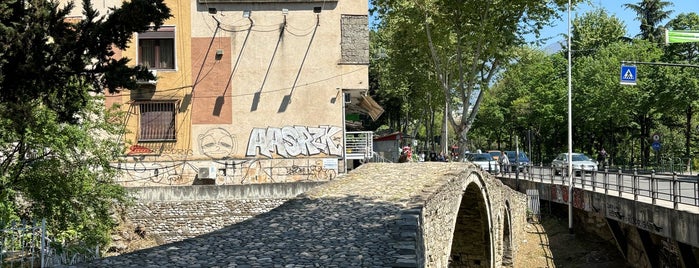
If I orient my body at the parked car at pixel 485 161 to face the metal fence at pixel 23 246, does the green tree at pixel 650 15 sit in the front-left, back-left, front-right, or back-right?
back-left

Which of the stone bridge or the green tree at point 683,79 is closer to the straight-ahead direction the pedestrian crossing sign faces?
the stone bridge

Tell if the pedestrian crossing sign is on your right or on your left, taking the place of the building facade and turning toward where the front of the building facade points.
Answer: on your left

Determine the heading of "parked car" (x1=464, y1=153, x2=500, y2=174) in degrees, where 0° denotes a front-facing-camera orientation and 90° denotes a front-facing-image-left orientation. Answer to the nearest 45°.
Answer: approximately 315°

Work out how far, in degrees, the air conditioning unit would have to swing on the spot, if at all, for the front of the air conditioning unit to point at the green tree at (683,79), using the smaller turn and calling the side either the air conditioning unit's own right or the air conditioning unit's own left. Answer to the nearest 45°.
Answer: approximately 90° to the air conditioning unit's own left

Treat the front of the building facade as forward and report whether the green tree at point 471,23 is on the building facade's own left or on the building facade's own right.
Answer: on the building facade's own left

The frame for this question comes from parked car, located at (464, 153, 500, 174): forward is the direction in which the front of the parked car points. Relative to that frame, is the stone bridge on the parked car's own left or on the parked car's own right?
on the parked car's own right

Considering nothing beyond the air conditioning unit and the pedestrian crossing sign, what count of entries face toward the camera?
2

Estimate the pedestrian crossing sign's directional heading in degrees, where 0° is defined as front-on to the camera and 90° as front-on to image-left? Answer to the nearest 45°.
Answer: approximately 0°
